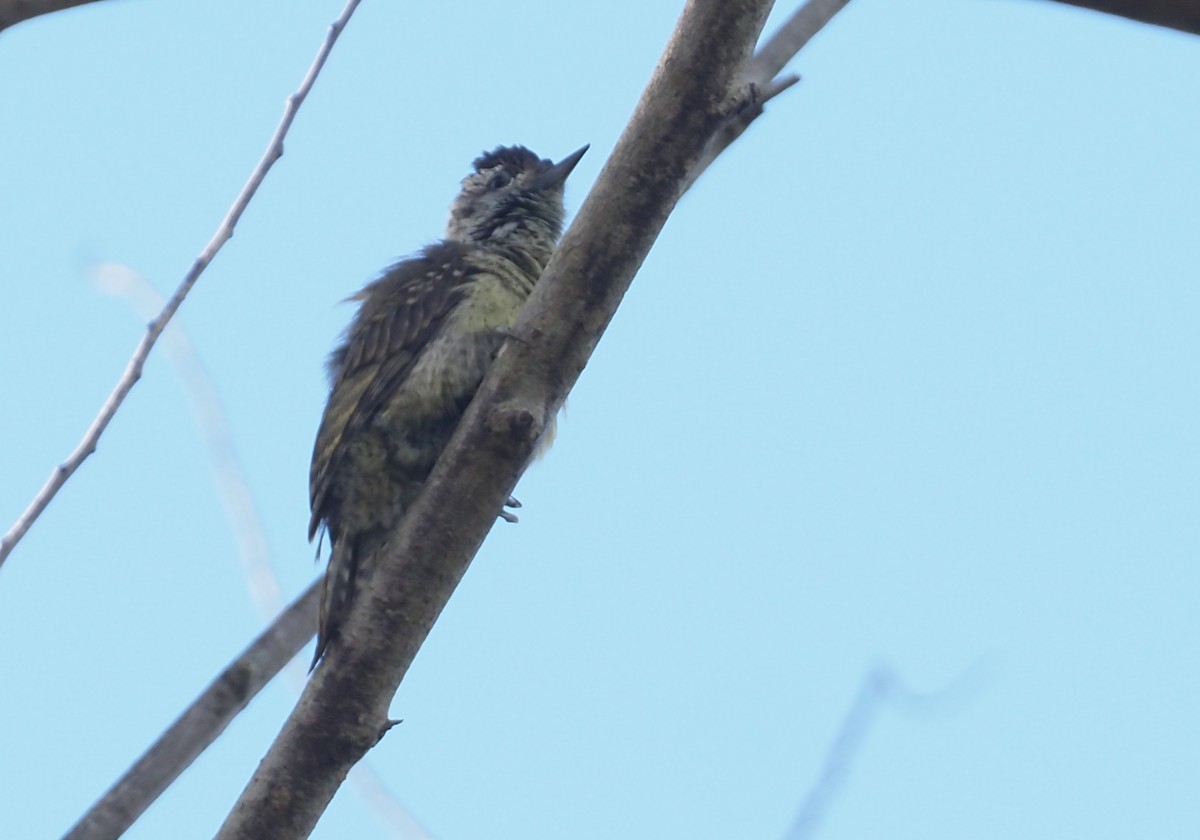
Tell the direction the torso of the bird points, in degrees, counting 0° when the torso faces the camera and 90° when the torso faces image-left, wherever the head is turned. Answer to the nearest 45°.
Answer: approximately 270°
